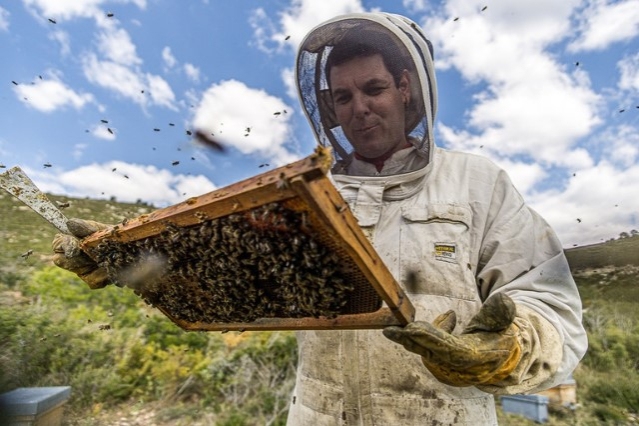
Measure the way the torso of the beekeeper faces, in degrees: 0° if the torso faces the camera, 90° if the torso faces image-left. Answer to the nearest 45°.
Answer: approximately 45°

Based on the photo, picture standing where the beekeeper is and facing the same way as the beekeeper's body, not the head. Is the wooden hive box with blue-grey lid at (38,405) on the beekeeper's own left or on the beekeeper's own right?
on the beekeeper's own right

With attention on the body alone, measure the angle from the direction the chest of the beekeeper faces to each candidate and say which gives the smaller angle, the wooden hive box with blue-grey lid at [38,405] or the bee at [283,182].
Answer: the bee

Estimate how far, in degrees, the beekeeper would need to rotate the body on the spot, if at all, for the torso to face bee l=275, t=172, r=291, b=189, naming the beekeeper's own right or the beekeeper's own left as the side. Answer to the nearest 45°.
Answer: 0° — they already face it
